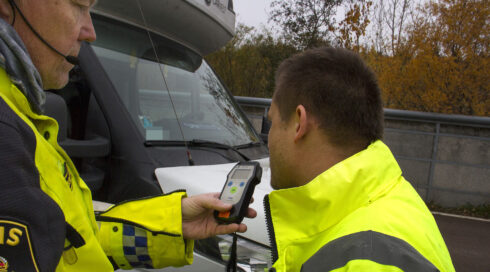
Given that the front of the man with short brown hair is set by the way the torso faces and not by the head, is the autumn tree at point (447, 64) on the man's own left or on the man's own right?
on the man's own right

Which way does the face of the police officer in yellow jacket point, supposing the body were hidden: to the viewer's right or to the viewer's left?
to the viewer's right

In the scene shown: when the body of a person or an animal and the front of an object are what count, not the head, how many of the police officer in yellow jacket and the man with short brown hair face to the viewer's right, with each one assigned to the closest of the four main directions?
1

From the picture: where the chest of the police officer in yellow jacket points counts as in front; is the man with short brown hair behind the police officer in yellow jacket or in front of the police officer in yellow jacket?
in front

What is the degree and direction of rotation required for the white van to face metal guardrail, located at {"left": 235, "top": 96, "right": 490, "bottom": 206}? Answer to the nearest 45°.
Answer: approximately 90° to its left

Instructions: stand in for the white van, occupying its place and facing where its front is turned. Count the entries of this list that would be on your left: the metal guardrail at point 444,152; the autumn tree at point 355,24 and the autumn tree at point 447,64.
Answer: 3

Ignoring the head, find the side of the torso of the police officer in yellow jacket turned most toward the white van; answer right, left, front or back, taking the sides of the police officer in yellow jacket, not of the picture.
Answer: left

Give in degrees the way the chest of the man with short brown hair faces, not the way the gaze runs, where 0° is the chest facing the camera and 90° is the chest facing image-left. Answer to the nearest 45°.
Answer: approximately 135°

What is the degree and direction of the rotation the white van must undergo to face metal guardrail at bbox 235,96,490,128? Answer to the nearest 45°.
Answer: approximately 90° to its left

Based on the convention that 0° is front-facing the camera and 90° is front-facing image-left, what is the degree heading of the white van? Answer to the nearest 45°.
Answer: approximately 315°

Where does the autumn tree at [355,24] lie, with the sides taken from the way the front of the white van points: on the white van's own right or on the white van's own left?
on the white van's own left

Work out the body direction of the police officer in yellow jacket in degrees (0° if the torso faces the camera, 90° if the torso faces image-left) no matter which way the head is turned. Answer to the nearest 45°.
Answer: approximately 270°
